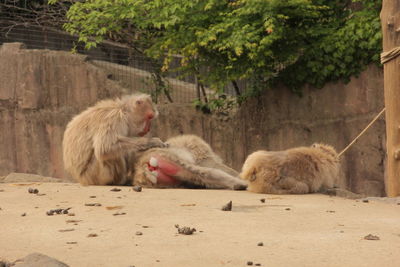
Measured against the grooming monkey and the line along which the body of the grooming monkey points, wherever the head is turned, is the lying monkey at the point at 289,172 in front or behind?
in front

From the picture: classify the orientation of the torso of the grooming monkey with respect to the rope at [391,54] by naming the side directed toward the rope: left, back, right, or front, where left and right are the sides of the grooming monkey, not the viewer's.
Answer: front

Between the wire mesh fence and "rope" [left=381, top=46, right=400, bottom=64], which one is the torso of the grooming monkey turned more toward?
the rope

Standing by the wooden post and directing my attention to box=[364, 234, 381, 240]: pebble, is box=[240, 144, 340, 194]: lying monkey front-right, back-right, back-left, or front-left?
front-right

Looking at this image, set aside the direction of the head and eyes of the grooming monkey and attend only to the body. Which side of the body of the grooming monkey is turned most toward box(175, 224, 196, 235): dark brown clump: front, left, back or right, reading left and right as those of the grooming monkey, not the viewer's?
right

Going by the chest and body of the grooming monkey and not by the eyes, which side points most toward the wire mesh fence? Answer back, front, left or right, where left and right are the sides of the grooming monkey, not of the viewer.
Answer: left

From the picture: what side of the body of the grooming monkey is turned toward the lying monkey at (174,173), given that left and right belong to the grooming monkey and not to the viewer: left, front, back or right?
front

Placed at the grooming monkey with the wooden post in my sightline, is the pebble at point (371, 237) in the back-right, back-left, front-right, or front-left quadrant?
front-right

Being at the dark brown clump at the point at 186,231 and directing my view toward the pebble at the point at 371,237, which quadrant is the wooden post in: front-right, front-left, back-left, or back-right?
front-left

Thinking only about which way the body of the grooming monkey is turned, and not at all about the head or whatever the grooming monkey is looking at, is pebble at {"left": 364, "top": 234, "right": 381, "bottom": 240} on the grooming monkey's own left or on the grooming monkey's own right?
on the grooming monkey's own right

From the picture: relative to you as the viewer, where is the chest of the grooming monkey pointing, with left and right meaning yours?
facing to the right of the viewer

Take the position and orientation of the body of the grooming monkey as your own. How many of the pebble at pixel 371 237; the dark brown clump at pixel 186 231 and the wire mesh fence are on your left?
1
